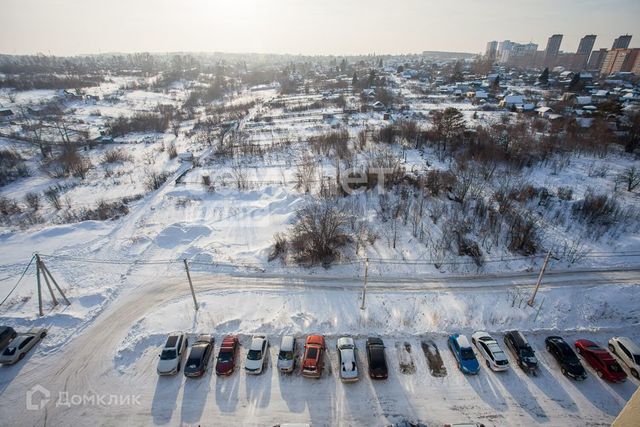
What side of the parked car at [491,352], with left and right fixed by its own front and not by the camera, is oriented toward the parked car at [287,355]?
left

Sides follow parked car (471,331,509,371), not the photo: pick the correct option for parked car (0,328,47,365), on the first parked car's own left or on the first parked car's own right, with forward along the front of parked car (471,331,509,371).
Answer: on the first parked car's own left

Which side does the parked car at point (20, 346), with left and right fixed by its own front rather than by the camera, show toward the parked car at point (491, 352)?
right

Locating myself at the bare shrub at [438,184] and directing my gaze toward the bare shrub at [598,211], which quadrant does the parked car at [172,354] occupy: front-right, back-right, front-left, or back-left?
back-right

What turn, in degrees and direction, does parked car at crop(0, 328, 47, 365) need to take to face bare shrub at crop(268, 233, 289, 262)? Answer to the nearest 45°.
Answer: approximately 45° to its right

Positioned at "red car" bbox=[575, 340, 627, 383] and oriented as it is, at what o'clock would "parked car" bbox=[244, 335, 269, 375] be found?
The parked car is roughly at 9 o'clock from the red car.

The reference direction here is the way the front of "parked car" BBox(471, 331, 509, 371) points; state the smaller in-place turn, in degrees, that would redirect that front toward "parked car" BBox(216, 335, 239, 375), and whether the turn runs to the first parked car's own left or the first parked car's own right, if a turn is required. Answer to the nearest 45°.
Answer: approximately 90° to the first parked car's own left

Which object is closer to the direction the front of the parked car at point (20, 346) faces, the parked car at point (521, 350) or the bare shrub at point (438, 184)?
the bare shrub

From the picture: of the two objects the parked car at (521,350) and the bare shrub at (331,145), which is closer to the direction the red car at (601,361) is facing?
the bare shrub

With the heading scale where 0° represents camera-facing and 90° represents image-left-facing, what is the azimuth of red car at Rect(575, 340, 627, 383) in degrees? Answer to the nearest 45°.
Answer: approximately 135°
